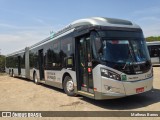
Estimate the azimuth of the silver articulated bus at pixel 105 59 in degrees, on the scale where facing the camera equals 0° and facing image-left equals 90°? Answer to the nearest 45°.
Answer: approximately 315°

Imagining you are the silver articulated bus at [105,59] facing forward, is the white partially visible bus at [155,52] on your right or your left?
on your left
